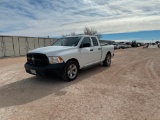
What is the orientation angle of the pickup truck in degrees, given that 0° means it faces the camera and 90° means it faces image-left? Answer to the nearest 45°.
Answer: approximately 45°
